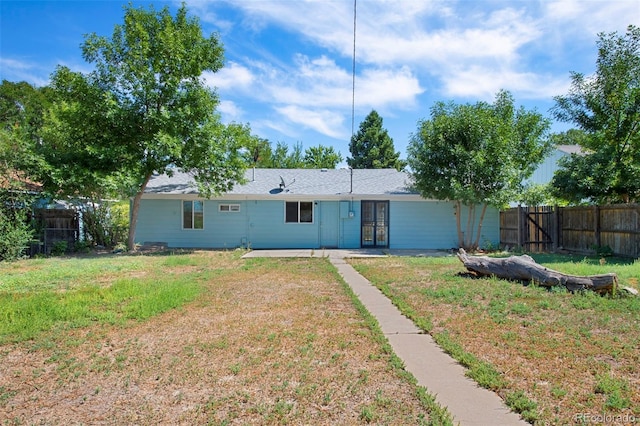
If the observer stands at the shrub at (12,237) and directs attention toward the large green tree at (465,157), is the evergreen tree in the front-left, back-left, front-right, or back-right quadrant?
front-left

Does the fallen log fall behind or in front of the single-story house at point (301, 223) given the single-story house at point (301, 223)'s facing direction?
in front

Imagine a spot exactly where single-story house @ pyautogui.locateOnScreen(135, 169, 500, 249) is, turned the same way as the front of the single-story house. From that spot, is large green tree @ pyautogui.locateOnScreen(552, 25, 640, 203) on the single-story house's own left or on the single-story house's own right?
on the single-story house's own right

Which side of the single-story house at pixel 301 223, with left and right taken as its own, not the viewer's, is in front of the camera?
back

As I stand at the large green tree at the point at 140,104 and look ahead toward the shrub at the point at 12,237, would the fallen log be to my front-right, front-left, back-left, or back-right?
back-left

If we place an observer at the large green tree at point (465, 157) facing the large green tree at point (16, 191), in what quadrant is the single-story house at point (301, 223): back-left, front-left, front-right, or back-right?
front-right

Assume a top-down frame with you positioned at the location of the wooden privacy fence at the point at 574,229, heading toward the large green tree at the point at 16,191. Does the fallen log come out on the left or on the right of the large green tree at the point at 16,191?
left
